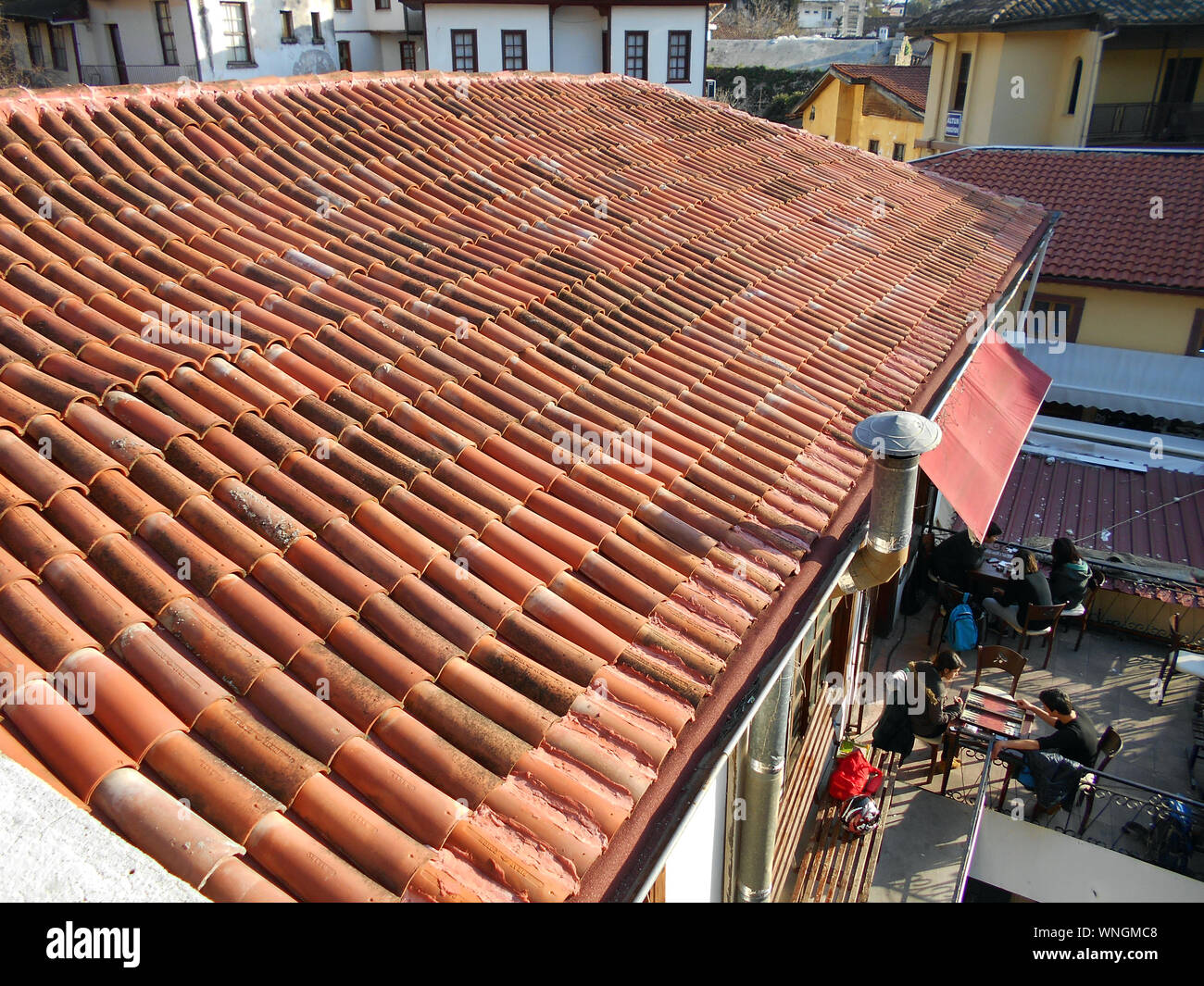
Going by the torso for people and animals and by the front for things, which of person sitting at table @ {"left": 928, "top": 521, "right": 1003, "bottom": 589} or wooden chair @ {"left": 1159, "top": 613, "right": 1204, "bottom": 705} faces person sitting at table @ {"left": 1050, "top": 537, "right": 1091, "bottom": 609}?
person sitting at table @ {"left": 928, "top": 521, "right": 1003, "bottom": 589}

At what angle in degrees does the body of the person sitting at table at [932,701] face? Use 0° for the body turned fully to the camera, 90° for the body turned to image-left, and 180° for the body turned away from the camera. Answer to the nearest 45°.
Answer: approximately 270°

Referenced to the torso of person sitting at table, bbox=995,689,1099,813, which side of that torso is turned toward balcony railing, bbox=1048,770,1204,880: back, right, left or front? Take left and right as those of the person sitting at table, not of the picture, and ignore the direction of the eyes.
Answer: back

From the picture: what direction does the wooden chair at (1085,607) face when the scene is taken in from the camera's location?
facing to the left of the viewer

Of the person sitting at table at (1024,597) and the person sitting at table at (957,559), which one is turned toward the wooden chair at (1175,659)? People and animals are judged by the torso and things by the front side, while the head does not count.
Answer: the person sitting at table at (957,559)

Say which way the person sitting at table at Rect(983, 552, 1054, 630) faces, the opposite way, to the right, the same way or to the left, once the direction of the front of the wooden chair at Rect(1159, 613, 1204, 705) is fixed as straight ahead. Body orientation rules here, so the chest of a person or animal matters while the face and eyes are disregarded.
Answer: the opposite way

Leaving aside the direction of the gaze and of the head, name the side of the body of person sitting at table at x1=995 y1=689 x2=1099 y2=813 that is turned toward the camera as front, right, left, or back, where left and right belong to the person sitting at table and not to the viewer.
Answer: left

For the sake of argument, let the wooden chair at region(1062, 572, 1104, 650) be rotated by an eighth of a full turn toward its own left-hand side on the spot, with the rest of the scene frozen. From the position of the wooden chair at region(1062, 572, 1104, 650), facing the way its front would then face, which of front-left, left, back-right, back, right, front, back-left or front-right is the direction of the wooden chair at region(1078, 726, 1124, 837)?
front-left

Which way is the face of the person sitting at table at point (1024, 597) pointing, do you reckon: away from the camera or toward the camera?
away from the camera

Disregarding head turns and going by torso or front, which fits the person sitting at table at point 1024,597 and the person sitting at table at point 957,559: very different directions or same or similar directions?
very different directions

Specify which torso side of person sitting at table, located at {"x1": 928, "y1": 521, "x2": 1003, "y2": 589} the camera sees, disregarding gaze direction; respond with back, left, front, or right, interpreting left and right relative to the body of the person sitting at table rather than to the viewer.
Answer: right
